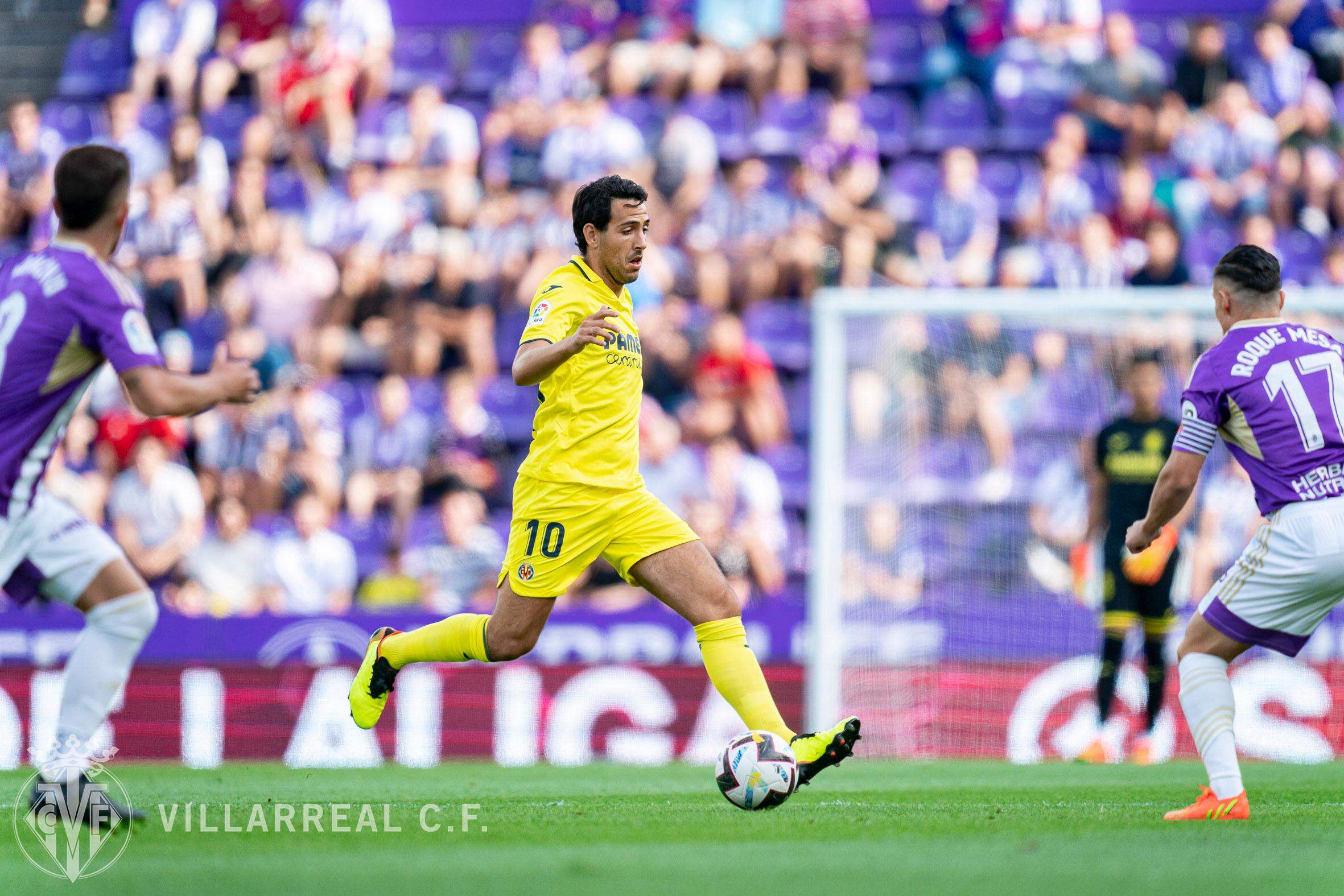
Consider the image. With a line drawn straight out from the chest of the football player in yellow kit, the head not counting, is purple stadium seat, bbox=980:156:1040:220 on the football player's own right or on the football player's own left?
on the football player's own left

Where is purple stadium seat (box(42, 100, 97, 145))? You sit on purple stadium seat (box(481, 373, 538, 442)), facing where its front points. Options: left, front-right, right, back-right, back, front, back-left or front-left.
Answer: back-right

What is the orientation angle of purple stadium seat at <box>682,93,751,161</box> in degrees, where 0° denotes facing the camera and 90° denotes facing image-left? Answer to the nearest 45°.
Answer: approximately 0°

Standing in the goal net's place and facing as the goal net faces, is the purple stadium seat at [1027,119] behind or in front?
behind

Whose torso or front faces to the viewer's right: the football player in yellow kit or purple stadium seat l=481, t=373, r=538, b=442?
the football player in yellow kit

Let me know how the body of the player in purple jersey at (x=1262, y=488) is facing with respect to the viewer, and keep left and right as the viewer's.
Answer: facing away from the viewer and to the left of the viewer
